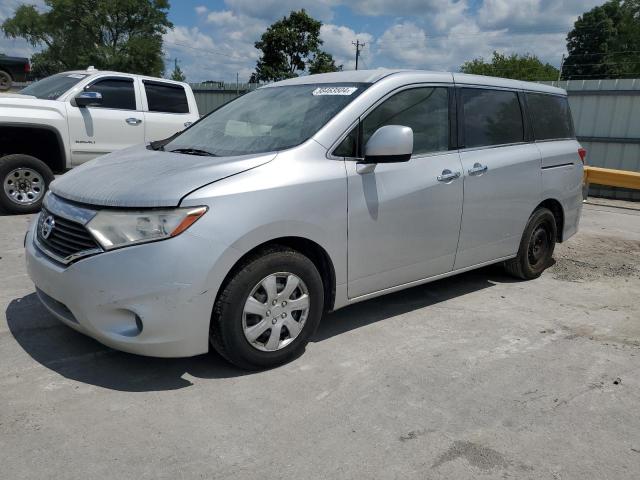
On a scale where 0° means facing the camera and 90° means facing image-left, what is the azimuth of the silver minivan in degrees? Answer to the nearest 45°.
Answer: approximately 45°

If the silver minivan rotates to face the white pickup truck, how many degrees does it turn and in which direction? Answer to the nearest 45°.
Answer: approximately 90° to its right

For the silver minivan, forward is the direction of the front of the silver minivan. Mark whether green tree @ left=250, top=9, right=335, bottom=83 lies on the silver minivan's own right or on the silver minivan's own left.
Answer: on the silver minivan's own right

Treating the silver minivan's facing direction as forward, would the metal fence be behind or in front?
behind

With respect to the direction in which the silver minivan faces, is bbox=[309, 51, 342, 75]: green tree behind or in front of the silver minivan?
behind

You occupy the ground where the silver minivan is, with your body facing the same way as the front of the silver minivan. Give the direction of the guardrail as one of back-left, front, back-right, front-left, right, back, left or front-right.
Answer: back
